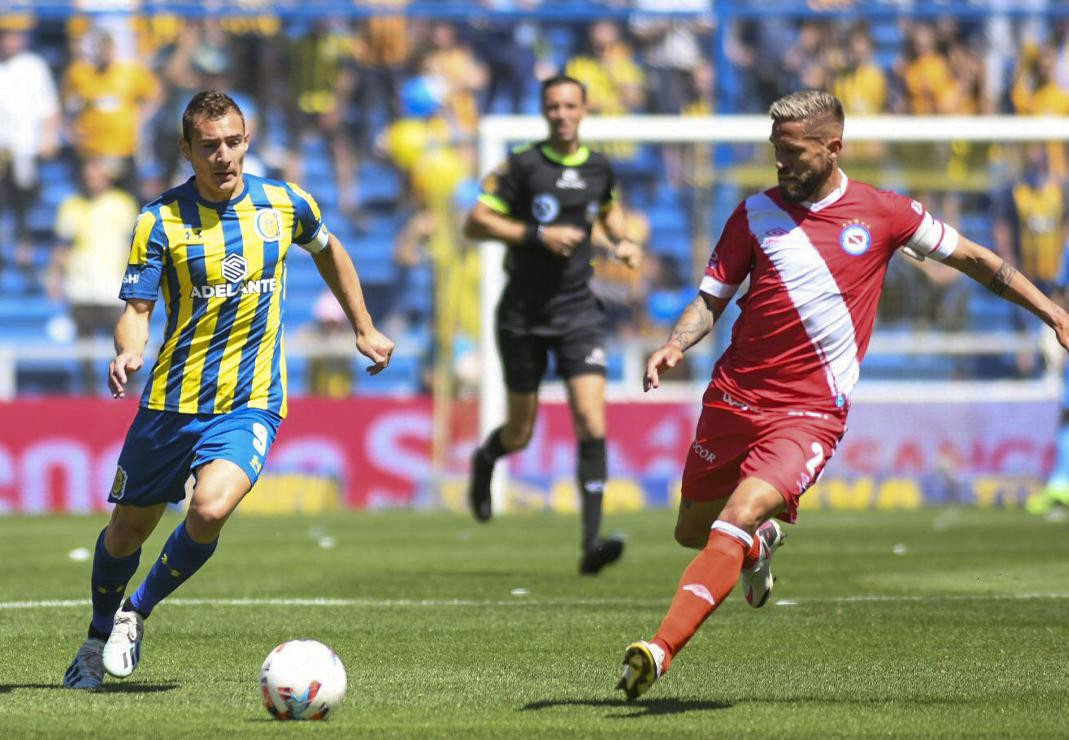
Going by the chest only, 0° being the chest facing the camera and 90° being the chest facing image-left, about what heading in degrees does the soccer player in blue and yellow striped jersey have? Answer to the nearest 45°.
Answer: approximately 0°

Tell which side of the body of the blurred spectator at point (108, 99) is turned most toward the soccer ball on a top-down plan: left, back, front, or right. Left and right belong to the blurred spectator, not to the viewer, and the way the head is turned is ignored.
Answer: front

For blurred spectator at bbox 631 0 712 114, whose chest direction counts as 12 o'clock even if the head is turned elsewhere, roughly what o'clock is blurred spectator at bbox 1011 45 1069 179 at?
blurred spectator at bbox 1011 45 1069 179 is roughly at 9 o'clock from blurred spectator at bbox 631 0 712 114.

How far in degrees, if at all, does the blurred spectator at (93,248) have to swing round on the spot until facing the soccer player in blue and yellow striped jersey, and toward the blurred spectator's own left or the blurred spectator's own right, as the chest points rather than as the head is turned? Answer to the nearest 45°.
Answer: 0° — they already face them

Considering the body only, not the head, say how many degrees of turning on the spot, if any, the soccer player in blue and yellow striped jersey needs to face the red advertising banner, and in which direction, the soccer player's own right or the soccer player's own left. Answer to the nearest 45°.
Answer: approximately 180°

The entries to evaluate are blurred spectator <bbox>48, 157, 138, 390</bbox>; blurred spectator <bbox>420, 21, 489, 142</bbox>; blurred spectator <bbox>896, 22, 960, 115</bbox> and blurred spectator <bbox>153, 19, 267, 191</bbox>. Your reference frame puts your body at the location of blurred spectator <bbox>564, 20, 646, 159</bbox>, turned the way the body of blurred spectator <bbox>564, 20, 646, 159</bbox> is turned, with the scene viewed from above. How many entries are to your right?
3
